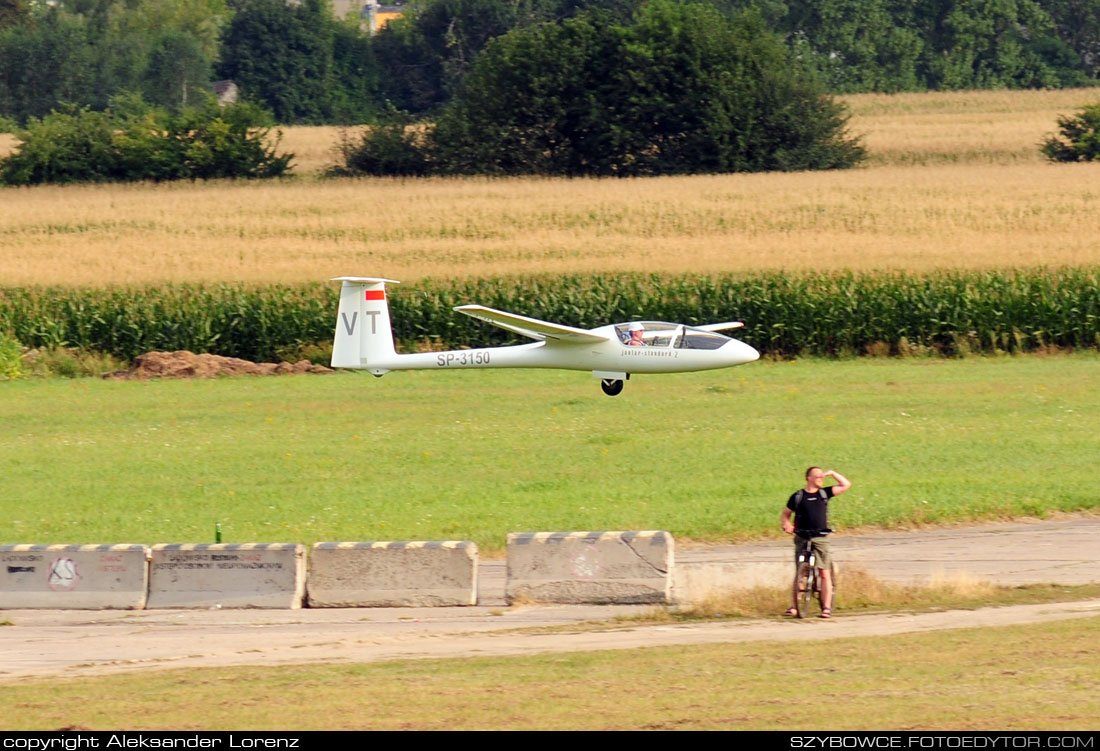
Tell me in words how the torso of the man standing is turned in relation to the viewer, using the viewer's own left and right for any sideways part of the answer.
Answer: facing the viewer

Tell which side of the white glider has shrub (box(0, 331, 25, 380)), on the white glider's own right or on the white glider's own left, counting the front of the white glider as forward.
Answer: on the white glider's own left

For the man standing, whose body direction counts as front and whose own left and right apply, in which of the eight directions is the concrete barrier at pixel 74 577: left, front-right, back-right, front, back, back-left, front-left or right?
right

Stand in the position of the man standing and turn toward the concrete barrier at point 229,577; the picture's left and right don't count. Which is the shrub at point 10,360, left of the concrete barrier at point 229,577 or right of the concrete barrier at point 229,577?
right

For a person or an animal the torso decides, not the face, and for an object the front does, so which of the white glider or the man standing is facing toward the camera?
the man standing

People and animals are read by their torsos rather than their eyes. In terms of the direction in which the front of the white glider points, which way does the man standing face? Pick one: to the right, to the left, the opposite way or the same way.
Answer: to the right

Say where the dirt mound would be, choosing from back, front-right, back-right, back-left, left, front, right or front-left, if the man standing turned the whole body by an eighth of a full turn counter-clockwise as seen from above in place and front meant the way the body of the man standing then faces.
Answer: back

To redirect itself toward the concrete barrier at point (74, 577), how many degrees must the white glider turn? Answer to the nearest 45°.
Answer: approximately 90° to its right

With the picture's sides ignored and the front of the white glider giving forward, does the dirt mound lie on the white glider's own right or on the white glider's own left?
on the white glider's own left

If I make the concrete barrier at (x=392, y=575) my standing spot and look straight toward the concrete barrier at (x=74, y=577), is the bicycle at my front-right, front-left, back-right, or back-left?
back-left

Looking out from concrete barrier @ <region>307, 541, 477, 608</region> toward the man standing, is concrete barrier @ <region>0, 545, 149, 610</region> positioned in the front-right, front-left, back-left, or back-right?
back-right

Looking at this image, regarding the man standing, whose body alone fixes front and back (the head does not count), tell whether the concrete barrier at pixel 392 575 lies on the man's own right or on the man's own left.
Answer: on the man's own right

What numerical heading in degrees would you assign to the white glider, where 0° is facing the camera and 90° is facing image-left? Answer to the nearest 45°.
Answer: approximately 270°

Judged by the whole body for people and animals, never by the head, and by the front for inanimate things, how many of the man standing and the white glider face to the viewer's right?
1

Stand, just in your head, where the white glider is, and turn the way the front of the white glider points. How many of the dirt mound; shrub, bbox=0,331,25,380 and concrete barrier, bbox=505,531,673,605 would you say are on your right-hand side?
1
